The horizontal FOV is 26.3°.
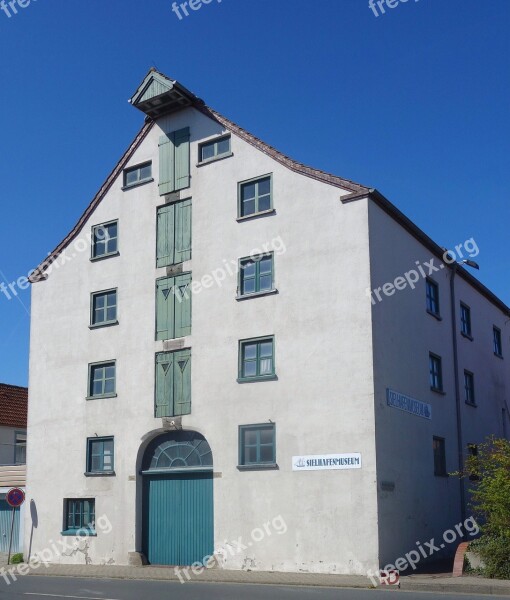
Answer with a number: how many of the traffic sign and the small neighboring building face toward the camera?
2

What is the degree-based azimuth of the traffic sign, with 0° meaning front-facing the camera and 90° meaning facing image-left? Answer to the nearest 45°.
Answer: approximately 0°
